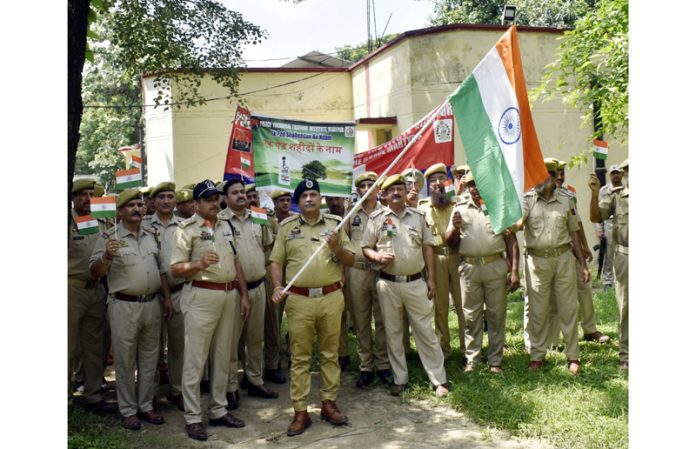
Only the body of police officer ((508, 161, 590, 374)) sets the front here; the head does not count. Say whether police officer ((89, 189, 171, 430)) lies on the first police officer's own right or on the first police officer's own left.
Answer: on the first police officer's own right

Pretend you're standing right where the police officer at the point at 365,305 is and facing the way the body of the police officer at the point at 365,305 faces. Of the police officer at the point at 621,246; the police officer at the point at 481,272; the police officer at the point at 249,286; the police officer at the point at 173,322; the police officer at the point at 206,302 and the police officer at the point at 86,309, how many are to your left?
2

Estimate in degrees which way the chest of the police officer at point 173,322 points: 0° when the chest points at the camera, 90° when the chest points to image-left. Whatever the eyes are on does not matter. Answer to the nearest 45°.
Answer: approximately 0°

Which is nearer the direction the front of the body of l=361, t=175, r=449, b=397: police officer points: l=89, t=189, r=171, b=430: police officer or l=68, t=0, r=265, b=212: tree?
the police officer

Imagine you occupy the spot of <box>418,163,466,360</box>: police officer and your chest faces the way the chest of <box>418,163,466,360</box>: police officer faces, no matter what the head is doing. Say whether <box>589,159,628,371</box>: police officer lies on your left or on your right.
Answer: on your left

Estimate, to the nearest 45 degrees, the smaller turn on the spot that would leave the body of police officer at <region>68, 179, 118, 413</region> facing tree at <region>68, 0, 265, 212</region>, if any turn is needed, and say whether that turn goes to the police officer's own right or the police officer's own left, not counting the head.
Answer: approximately 135° to the police officer's own left
